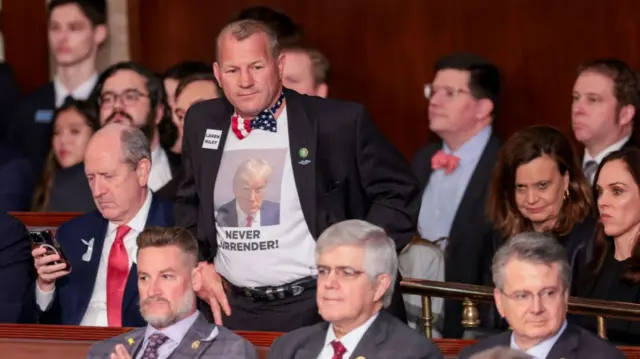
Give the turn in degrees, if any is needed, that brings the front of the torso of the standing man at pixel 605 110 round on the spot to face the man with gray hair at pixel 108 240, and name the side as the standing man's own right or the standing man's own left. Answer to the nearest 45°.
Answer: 0° — they already face them

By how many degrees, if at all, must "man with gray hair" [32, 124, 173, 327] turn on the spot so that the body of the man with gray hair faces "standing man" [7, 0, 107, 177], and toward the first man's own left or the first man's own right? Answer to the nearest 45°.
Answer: approximately 135° to the first man's own right

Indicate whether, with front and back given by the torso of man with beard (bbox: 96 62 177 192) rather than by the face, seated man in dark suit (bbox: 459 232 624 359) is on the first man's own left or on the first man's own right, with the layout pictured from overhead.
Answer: on the first man's own left

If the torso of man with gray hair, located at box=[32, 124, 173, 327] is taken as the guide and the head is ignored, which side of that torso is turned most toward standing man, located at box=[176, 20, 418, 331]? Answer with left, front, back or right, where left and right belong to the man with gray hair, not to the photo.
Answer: left

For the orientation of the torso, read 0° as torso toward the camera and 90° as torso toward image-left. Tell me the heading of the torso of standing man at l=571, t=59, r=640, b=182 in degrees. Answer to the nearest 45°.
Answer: approximately 45°

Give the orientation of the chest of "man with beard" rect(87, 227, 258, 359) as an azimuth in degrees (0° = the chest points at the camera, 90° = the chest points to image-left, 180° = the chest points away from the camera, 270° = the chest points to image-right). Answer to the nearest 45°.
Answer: approximately 45°

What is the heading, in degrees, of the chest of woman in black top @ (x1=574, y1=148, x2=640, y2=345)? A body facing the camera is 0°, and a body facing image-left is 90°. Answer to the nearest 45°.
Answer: approximately 45°

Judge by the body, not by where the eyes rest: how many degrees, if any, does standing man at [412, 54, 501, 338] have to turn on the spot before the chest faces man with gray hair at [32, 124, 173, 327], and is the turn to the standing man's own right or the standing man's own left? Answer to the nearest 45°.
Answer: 0° — they already face them

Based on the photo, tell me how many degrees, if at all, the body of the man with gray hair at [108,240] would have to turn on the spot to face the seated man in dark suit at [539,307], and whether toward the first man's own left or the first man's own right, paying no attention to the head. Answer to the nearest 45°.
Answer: approximately 90° to the first man's own left
